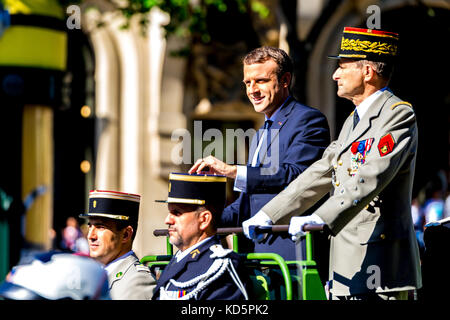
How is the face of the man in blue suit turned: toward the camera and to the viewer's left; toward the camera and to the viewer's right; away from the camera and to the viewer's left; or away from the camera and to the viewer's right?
toward the camera and to the viewer's left

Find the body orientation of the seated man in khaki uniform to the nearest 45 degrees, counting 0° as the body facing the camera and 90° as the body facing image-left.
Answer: approximately 45°

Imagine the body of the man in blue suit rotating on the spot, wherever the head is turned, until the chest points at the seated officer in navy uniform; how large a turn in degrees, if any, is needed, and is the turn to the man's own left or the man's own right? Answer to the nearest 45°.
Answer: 0° — they already face them

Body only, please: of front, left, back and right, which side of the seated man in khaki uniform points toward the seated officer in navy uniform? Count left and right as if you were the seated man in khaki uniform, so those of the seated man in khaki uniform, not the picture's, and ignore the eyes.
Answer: left

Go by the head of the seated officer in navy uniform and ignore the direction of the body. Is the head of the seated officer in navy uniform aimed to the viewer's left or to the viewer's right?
to the viewer's left

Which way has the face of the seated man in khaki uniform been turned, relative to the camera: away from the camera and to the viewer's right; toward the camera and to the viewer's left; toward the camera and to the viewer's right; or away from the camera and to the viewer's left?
toward the camera and to the viewer's left
